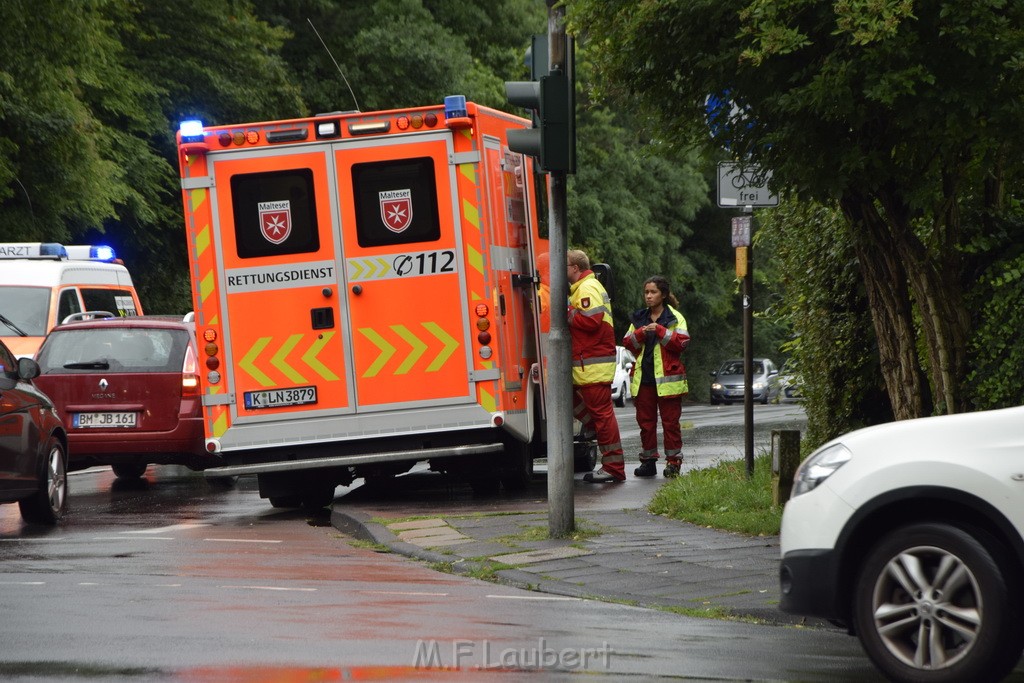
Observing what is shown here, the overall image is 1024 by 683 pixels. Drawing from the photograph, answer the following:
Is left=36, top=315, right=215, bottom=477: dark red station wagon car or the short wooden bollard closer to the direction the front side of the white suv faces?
the dark red station wagon car

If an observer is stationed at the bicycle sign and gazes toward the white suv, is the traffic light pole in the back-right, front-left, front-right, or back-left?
front-right

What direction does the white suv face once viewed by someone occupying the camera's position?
facing to the left of the viewer

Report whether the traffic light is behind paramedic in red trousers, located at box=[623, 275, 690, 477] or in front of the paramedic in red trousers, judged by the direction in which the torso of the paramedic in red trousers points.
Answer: in front

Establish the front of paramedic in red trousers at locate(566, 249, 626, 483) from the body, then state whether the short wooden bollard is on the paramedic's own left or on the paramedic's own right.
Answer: on the paramedic's own left

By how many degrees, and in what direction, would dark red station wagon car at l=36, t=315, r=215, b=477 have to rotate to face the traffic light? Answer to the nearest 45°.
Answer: approximately 135° to its right

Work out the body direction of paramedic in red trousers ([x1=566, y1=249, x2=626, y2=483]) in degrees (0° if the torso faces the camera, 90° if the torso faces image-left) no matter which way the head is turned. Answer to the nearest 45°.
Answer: approximately 90°

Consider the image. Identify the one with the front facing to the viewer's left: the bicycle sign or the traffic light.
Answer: the traffic light

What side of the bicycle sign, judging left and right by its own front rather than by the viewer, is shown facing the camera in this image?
front

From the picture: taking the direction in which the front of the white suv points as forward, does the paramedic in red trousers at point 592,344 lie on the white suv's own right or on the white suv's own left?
on the white suv's own right

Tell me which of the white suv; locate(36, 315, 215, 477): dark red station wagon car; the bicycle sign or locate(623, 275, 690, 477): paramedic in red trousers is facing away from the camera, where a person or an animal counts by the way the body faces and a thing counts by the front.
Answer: the dark red station wagon car

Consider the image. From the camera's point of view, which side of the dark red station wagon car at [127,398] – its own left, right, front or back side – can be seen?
back

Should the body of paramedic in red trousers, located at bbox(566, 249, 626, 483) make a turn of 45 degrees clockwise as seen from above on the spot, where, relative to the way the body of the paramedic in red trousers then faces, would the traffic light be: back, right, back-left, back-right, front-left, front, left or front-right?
back-left

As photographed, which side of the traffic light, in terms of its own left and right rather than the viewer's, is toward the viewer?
left

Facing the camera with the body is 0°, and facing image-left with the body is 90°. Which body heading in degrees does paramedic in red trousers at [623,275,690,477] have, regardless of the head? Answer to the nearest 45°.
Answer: approximately 45°

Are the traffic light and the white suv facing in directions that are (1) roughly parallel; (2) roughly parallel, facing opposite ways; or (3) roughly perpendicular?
roughly parallel

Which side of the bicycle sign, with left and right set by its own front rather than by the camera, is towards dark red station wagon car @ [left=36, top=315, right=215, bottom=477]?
right

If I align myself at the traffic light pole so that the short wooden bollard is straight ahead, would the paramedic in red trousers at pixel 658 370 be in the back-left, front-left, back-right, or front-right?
front-left
